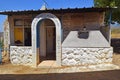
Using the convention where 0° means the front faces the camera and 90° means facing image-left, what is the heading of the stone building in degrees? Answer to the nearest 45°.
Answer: approximately 0°
